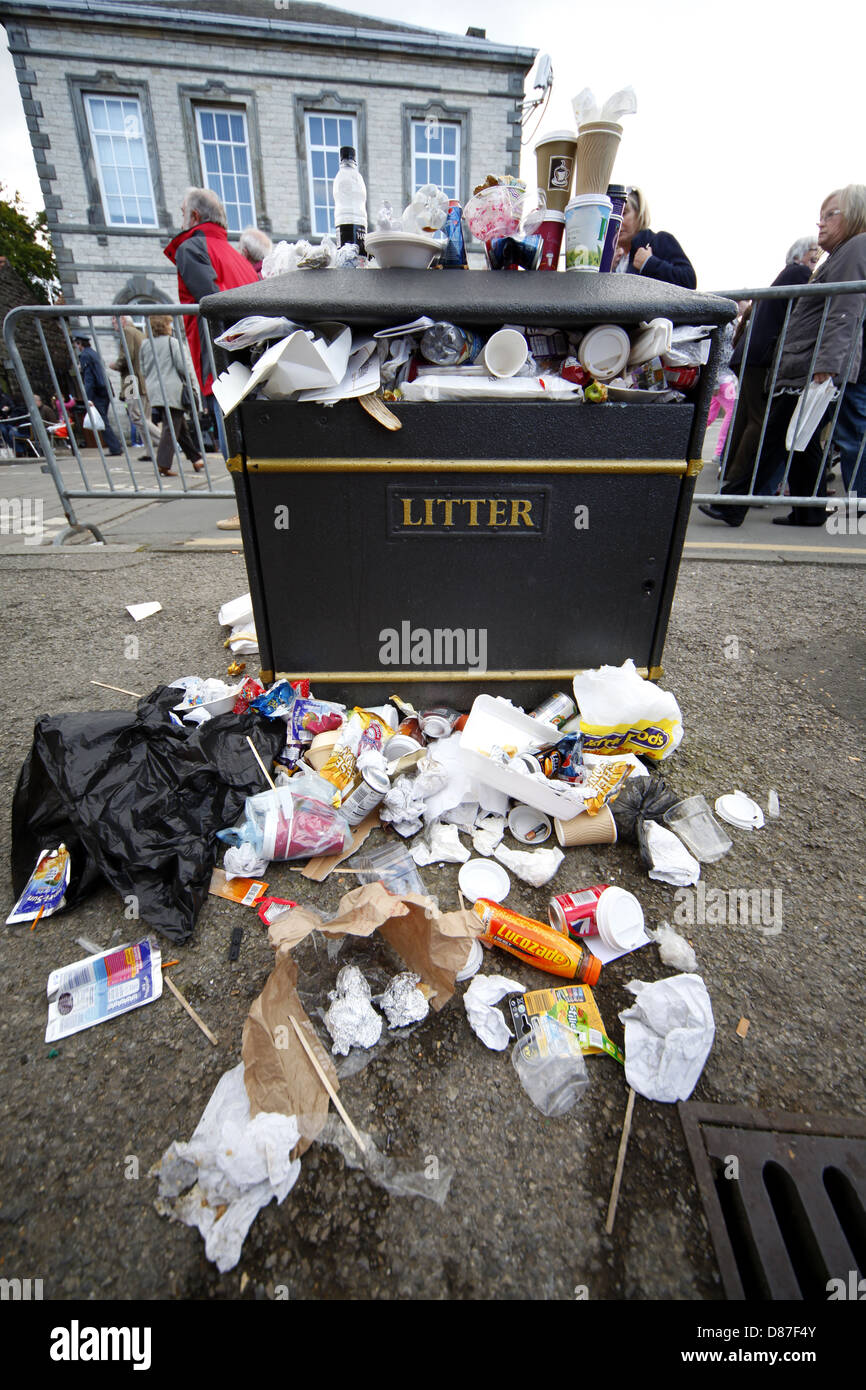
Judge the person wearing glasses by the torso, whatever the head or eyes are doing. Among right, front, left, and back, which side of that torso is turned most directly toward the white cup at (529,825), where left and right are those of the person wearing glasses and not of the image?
left

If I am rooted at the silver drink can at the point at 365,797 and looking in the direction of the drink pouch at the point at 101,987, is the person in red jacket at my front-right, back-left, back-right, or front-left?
back-right

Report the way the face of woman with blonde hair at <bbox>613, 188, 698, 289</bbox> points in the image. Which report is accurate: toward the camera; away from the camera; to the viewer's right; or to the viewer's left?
to the viewer's left

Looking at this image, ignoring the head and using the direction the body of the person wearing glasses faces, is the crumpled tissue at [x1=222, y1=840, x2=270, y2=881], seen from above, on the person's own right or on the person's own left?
on the person's own left

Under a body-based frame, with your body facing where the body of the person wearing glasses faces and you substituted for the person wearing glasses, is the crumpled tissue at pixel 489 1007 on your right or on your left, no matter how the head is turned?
on your left

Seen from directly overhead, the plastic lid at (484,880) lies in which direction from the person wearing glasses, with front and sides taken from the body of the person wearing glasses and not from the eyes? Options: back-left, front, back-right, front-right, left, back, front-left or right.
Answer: left

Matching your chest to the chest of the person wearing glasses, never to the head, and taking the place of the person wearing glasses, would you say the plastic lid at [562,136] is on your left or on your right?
on your left

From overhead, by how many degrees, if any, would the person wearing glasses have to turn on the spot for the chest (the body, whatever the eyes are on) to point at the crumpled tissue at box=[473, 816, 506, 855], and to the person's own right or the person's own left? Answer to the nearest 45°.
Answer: approximately 90° to the person's own left

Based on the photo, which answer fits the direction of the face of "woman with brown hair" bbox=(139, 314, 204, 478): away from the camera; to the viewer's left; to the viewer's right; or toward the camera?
away from the camera

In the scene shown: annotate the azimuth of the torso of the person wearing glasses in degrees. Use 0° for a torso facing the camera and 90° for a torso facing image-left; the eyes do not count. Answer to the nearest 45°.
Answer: approximately 90°

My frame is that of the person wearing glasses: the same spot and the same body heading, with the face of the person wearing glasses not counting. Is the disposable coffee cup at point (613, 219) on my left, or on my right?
on my left

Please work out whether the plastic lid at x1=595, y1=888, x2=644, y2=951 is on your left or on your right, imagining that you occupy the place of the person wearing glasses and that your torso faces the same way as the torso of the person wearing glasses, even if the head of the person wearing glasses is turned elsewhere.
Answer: on your left

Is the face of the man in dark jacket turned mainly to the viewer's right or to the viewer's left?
to the viewer's left

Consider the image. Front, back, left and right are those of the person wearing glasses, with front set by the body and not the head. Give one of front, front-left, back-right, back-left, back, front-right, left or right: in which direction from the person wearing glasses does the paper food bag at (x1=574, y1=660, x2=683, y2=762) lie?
left

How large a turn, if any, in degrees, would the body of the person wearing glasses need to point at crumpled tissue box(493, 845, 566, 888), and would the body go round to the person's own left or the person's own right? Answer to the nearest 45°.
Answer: approximately 90° to the person's own left
